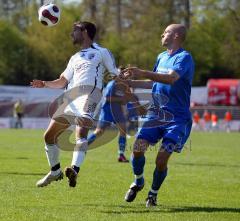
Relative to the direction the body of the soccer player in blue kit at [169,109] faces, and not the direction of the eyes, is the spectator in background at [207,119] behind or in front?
behind

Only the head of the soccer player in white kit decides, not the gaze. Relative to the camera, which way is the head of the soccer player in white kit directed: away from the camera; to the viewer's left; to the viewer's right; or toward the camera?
to the viewer's left

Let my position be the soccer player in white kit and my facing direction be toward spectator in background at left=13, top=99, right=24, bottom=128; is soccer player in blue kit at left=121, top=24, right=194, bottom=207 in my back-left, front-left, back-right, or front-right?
back-right

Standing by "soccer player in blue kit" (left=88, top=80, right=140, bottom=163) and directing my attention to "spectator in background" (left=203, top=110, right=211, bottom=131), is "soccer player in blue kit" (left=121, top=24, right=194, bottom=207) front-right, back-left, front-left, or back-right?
back-right

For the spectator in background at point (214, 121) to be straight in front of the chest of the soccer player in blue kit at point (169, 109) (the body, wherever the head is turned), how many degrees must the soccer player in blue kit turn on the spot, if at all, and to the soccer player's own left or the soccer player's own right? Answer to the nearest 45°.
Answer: approximately 135° to the soccer player's own right

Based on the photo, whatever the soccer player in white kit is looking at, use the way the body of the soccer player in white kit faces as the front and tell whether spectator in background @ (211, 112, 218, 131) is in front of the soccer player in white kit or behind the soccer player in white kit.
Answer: behind

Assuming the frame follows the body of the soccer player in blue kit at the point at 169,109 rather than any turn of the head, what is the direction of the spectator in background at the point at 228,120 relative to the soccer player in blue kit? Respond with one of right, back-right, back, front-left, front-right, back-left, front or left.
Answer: back-right

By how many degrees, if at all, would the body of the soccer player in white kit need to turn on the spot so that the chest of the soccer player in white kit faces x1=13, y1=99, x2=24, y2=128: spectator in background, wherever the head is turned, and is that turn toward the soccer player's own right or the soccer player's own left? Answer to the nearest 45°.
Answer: approximately 135° to the soccer player's own right

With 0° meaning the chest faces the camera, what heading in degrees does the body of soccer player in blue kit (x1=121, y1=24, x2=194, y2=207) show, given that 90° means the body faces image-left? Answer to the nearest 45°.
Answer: approximately 45°

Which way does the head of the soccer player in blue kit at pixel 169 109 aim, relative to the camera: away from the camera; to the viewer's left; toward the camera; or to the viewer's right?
to the viewer's left

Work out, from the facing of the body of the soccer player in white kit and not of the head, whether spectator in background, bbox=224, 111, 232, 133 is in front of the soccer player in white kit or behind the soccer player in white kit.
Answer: behind
